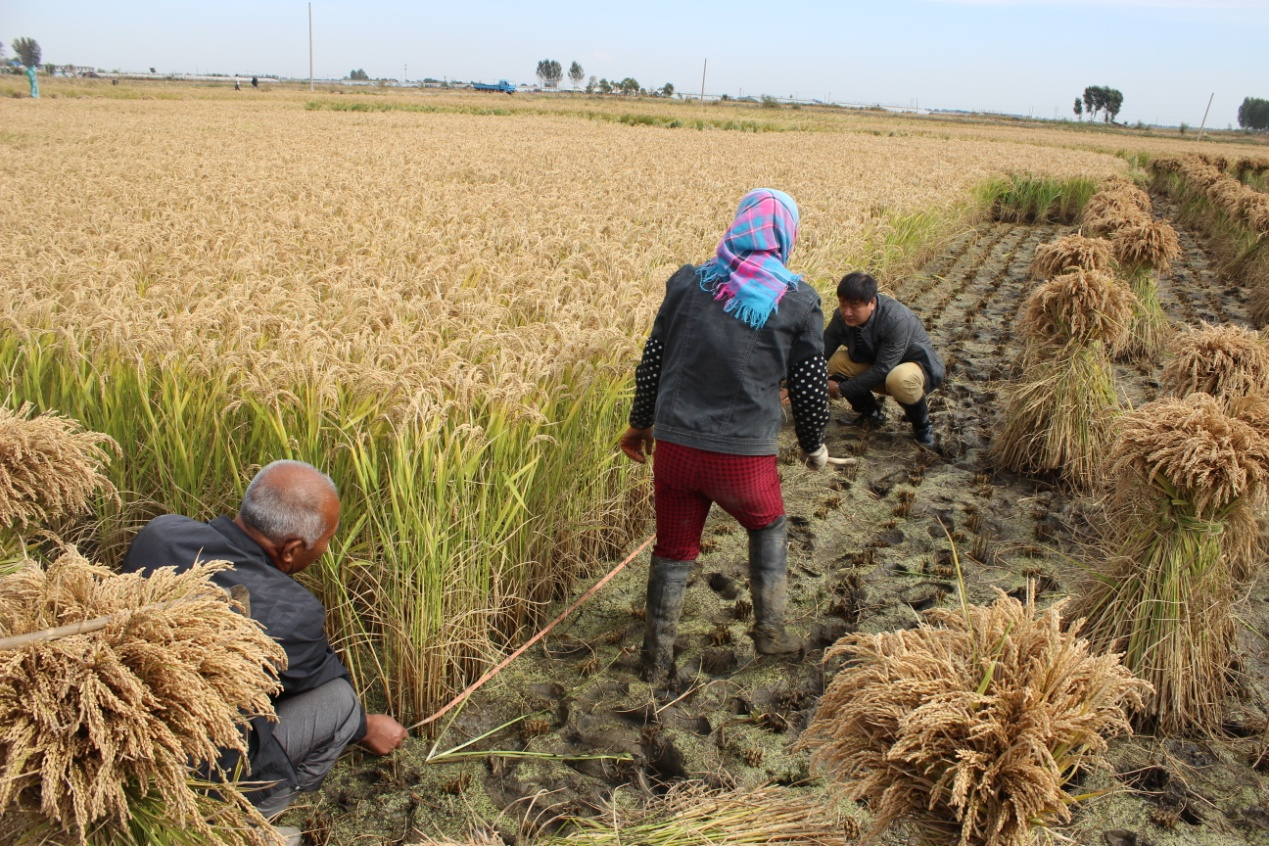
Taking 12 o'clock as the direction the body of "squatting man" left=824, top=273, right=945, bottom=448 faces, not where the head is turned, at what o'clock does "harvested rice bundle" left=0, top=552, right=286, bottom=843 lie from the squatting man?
The harvested rice bundle is roughly at 11 o'clock from the squatting man.

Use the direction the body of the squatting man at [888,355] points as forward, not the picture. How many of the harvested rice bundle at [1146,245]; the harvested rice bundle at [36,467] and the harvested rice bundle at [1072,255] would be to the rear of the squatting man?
2

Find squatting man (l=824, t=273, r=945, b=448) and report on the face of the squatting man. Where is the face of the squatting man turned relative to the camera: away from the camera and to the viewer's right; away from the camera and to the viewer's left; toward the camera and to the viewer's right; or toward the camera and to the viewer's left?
toward the camera and to the viewer's left

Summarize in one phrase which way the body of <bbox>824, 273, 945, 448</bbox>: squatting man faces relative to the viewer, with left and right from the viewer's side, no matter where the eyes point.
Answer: facing the viewer and to the left of the viewer

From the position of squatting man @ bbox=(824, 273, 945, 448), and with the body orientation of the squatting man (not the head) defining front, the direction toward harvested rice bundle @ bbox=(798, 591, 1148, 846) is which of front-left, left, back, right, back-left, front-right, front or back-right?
front-left

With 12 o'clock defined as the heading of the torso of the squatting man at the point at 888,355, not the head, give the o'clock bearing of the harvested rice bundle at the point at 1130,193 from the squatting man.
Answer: The harvested rice bundle is roughly at 5 o'clock from the squatting man.

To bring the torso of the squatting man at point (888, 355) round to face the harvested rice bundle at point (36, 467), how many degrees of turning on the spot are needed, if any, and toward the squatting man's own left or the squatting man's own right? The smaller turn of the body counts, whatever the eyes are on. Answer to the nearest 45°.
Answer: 0° — they already face it

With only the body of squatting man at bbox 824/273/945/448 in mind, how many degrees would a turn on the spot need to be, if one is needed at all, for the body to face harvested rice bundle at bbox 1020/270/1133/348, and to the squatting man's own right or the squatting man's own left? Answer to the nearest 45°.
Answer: approximately 135° to the squatting man's own left

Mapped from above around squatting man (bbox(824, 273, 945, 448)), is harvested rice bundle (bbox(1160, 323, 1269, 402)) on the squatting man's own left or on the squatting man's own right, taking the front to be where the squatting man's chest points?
on the squatting man's own left

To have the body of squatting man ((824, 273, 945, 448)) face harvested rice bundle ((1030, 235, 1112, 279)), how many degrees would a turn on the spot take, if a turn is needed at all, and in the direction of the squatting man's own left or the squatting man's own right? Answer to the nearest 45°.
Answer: approximately 180°

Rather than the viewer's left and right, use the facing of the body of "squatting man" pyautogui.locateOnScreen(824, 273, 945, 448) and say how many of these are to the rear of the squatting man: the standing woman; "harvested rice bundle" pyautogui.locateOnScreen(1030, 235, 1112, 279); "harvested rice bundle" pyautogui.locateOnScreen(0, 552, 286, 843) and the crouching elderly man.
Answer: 1

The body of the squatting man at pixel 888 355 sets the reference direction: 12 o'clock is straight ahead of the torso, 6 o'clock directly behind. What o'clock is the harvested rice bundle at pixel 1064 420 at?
The harvested rice bundle is roughly at 8 o'clock from the squatting man.

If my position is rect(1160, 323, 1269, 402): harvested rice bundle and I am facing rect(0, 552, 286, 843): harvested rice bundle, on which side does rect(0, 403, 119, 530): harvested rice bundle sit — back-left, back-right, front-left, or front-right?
front-right

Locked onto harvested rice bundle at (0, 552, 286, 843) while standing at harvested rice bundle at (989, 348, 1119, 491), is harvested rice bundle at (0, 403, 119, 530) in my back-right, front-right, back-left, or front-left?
front-right
